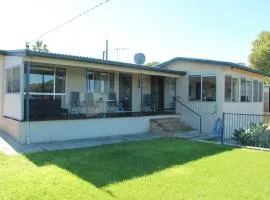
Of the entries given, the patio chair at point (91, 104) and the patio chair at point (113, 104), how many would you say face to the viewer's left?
0

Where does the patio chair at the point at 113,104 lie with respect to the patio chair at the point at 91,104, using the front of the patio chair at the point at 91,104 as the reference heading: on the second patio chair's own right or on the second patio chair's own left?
on the second patio chair's own left

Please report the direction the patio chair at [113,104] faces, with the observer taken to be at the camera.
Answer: facing the viewer and to the right of the viewer

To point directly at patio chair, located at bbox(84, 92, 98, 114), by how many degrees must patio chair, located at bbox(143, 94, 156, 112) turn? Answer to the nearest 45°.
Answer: approximately 90° to its right

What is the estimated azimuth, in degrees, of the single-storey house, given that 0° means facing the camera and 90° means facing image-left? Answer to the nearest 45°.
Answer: approximately 315°

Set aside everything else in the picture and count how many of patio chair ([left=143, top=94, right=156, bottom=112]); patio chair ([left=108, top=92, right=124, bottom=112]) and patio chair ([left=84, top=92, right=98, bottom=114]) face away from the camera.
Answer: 0

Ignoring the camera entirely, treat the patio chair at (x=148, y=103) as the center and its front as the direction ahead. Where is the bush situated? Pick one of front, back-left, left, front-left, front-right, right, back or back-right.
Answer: front

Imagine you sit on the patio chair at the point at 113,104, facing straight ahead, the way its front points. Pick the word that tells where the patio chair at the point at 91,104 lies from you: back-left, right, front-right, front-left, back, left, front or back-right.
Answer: right

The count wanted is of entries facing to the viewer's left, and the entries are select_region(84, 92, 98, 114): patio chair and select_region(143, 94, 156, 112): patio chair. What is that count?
0
